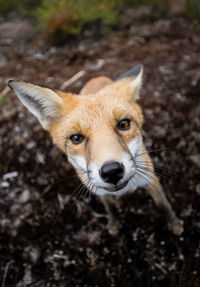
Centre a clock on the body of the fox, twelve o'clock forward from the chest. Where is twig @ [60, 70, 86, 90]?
The twig is roughly at 6 o'clock from the fox.

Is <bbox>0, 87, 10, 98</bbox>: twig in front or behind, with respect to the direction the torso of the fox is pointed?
behind

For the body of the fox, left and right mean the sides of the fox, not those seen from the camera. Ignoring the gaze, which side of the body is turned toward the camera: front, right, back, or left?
front
